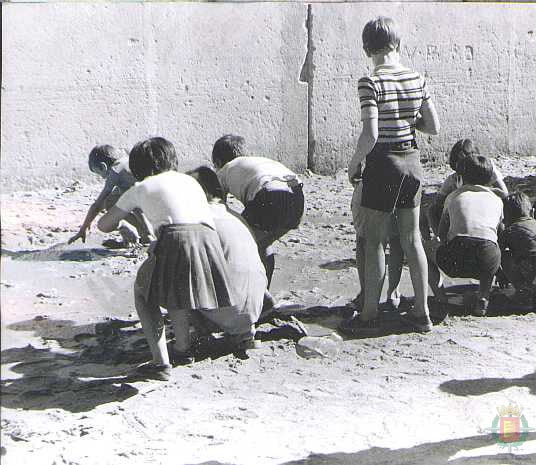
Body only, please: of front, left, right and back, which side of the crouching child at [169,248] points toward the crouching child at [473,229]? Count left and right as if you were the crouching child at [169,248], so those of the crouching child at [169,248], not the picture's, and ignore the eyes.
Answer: right

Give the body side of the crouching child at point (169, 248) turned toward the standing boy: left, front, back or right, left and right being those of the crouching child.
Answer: right

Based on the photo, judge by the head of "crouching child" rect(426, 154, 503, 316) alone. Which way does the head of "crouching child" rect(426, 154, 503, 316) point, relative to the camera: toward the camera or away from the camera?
away from the camera

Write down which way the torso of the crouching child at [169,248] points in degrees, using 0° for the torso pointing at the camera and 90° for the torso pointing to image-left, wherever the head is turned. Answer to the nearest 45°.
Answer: approximately 135°

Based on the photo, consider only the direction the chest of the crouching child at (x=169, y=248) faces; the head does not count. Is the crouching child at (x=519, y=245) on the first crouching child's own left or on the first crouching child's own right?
on the first crouching child's own right
